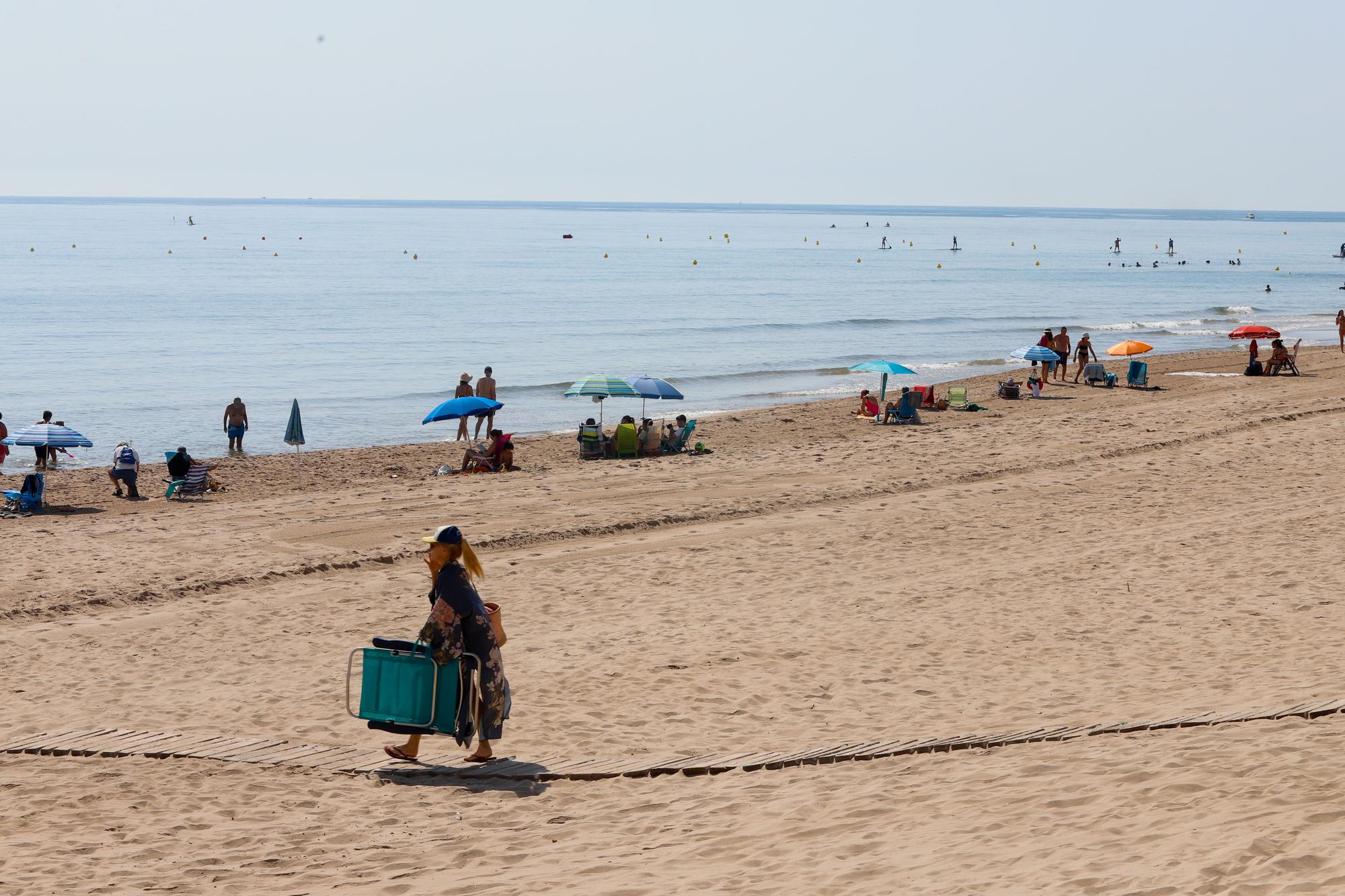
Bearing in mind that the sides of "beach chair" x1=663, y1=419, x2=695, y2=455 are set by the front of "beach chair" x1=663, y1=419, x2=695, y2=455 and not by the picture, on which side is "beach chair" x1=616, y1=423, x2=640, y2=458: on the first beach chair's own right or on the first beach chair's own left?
on the first beach chair's own left

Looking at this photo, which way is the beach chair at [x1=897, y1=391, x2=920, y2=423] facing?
away from the camera

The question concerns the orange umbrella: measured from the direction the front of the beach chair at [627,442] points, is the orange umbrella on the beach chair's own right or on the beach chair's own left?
on the beach chair's own right

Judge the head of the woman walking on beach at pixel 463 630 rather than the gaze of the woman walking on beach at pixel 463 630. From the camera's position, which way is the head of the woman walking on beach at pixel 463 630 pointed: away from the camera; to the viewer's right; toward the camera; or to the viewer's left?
to the viewer's left

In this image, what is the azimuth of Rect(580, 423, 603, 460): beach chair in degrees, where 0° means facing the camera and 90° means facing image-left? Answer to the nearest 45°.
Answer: approximately 180°

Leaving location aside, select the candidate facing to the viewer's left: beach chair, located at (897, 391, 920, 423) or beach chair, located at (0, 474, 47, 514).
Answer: beach chair, located at (0, 474, 47, 514)

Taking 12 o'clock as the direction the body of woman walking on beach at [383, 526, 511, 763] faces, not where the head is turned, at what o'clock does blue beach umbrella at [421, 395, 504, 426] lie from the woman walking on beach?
The blue beach umbrella is roughly at 3 o'clock from the woman walking on beach.

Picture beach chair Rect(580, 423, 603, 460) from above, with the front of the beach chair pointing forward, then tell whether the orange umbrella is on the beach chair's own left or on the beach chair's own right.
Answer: on the beach chair's own right

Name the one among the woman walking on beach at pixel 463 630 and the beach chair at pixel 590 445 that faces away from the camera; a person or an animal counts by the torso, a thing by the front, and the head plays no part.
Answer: the beach chair

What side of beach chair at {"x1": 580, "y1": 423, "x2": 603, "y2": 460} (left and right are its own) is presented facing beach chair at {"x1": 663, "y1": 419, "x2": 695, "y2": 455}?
right

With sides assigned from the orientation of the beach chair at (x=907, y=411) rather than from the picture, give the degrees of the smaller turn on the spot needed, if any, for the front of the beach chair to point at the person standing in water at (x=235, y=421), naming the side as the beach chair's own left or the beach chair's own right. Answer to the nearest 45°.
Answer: approximately 90° to the beach chair's own left
